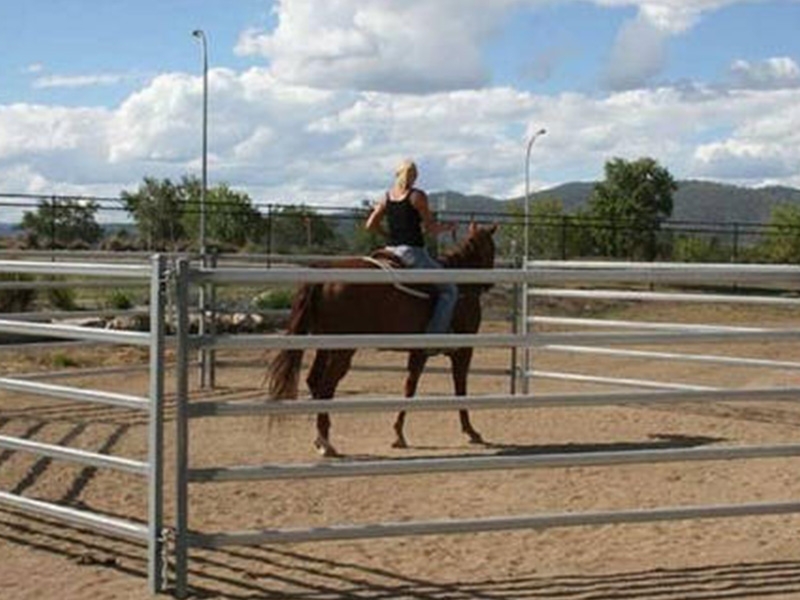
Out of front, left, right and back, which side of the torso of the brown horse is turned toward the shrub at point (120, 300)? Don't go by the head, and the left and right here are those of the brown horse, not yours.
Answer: left

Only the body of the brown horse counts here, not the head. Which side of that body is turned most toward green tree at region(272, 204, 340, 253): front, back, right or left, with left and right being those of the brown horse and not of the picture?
left

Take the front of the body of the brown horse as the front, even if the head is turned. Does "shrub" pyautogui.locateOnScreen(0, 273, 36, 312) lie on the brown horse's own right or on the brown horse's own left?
on the brown horse's own left

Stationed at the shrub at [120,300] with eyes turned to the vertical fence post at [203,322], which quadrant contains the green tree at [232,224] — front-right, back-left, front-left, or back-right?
back-left

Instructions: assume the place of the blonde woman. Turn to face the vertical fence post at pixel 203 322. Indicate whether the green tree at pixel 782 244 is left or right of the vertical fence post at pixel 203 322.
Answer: right

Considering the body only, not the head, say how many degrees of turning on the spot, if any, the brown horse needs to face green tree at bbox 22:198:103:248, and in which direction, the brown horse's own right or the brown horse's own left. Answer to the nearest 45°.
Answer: approximately 90° to the brown horse's own left

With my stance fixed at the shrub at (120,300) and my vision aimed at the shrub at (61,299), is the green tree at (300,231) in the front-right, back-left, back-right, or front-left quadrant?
back-right

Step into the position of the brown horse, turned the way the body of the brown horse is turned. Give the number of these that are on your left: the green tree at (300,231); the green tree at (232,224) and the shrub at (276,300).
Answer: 3

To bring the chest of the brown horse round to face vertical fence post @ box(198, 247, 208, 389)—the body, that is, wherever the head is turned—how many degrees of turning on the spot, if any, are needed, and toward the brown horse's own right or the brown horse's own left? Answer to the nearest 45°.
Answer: approximately 135° to the brown horse's own left

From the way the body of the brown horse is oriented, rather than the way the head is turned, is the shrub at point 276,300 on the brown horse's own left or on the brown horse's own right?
on the brown horse's own left

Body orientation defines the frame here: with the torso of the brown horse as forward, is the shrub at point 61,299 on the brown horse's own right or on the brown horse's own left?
on the brown horse's own left

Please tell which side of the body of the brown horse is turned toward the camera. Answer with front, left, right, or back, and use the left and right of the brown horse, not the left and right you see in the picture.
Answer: right
